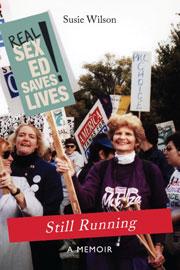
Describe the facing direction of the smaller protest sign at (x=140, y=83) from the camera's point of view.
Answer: facing the viewer

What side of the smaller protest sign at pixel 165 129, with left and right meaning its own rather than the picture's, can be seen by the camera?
front

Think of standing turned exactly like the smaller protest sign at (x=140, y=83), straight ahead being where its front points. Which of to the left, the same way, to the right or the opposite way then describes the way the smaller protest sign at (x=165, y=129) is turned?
the same way
